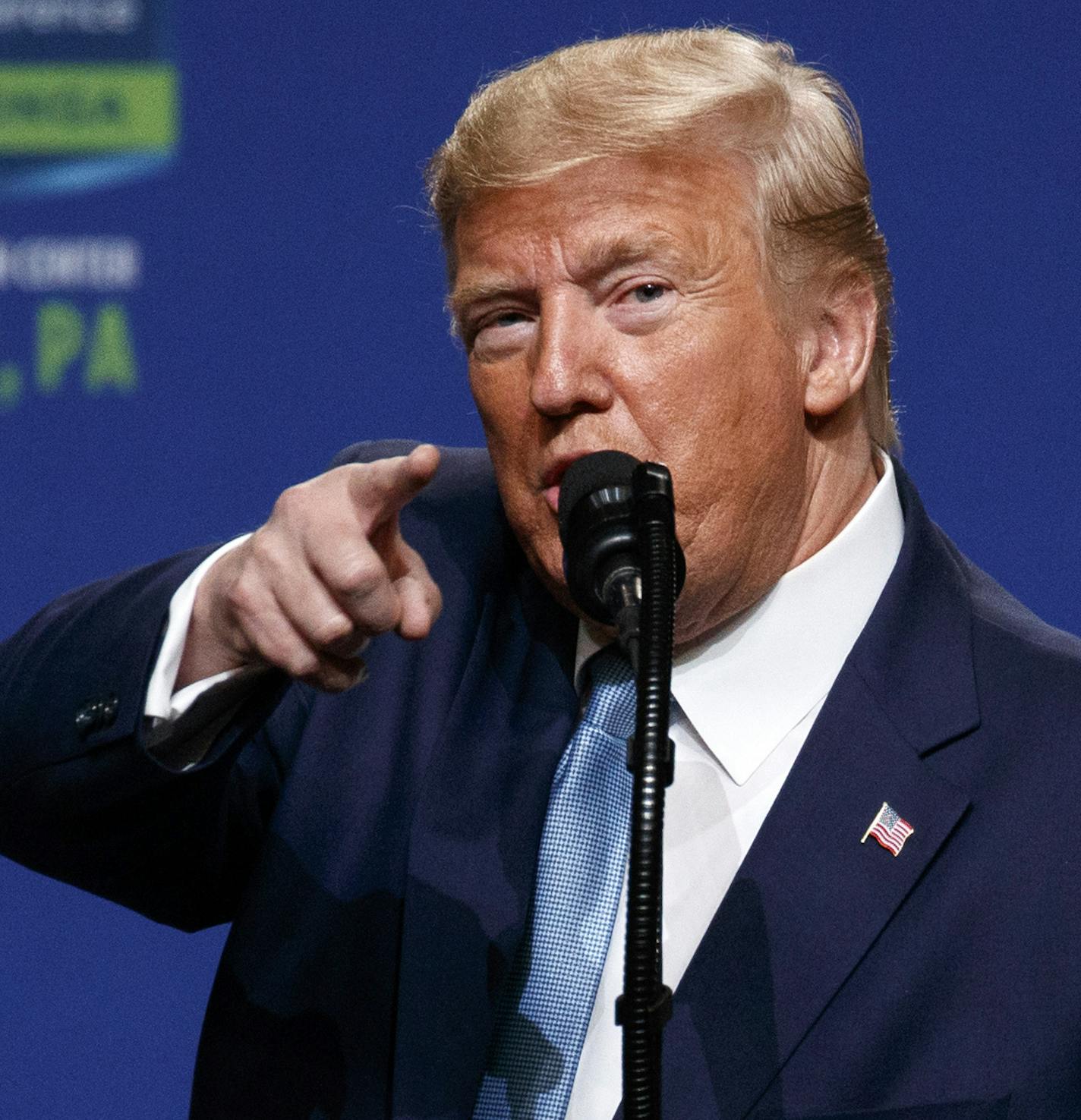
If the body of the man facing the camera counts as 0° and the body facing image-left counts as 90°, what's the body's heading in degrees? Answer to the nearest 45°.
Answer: approximately 45°
